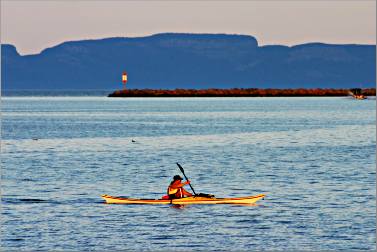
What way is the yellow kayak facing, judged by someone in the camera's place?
facing to the right of the viewer
